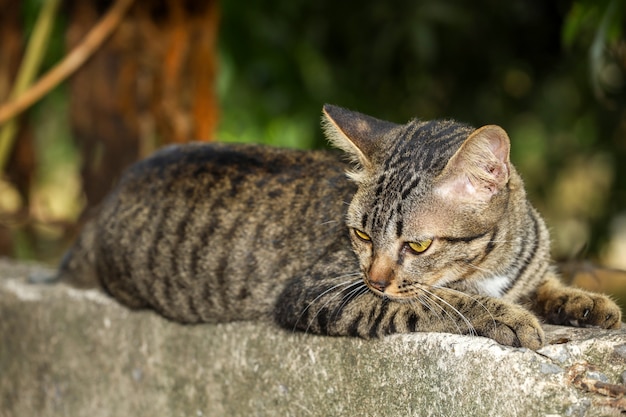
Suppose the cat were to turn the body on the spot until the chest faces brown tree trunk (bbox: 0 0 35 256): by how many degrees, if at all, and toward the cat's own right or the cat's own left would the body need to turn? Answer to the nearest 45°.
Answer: approximately 135° to the cat's own left

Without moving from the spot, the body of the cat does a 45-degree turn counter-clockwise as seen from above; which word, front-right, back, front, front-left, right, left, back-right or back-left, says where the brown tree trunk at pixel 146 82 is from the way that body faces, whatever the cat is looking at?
left

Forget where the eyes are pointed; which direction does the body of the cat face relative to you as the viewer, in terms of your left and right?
facing to the right of the viewer
